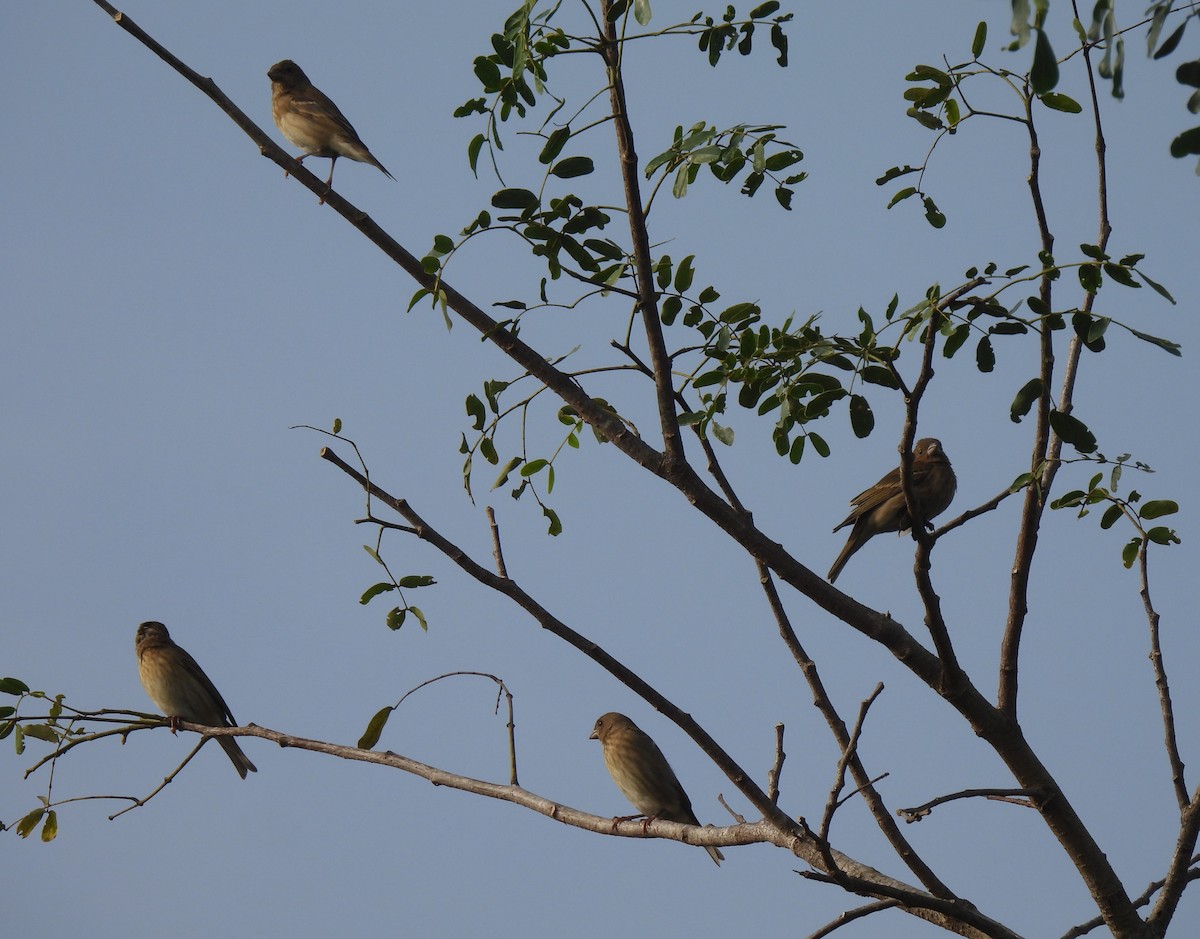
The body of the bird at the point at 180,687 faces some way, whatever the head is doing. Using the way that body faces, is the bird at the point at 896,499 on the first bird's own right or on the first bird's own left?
on the first bird's own left

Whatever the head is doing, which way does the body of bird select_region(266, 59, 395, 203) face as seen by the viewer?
to the viewer's left

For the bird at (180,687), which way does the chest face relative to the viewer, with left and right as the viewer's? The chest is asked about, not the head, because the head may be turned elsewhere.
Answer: facing the viewer and to the left of the viewer

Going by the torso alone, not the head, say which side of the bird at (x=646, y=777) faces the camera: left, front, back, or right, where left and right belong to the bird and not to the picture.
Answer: left

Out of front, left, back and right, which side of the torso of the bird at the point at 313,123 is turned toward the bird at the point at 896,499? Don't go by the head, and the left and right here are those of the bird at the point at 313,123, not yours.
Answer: back

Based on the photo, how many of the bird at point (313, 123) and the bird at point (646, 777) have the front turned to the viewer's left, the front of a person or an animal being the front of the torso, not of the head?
2

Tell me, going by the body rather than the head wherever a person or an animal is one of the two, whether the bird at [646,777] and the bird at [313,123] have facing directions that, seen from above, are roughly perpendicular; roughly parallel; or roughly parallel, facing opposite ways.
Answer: roughly parallel

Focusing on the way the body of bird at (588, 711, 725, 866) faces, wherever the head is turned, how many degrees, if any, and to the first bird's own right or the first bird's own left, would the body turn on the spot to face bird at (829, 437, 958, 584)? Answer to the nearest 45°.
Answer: approximately 135° to the first bird's own left
